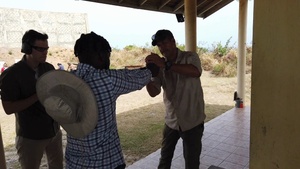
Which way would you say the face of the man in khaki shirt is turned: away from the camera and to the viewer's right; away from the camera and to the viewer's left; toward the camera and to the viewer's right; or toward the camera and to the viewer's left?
toward the camera and to the viewer's left

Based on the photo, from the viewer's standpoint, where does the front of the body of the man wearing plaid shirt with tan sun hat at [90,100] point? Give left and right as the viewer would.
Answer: facing away from the viewer and to the right of the viewer

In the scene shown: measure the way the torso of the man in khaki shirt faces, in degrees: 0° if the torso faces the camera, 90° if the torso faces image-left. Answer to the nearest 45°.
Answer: approximately 45°

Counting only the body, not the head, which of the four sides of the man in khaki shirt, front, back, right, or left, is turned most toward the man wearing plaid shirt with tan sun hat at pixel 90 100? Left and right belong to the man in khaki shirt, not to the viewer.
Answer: front

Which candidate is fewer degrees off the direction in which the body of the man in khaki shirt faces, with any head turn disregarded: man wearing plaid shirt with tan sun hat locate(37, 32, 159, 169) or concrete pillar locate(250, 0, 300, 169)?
the man wearing plaid shirt with tan sun hat

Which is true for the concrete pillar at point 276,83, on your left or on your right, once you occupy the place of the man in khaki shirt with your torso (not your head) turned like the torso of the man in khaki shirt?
on your left

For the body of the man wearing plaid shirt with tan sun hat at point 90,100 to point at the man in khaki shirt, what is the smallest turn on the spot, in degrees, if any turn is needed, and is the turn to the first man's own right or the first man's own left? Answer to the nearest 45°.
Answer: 0° — they already face them

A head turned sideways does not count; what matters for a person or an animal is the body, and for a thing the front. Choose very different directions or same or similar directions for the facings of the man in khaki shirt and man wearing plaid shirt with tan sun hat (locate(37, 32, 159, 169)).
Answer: very different directions
